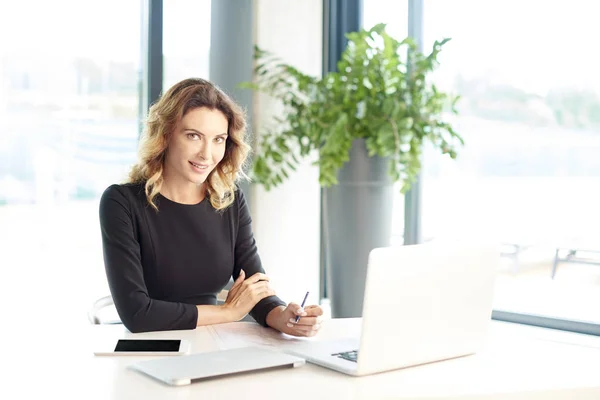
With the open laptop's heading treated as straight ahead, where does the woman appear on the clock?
The woman is roughly at 12 o'clock from the open laptop.

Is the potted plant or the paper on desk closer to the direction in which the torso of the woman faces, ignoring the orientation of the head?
the paper on desk

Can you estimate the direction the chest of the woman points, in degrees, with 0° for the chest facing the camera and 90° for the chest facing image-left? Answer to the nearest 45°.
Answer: approximately 315°

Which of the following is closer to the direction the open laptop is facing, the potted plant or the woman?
the woman

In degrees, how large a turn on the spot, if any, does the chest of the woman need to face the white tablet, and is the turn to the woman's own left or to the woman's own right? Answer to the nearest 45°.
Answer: approximately 45° to the woman's own right

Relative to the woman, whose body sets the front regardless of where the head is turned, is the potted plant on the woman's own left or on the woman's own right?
on the woman's own left
